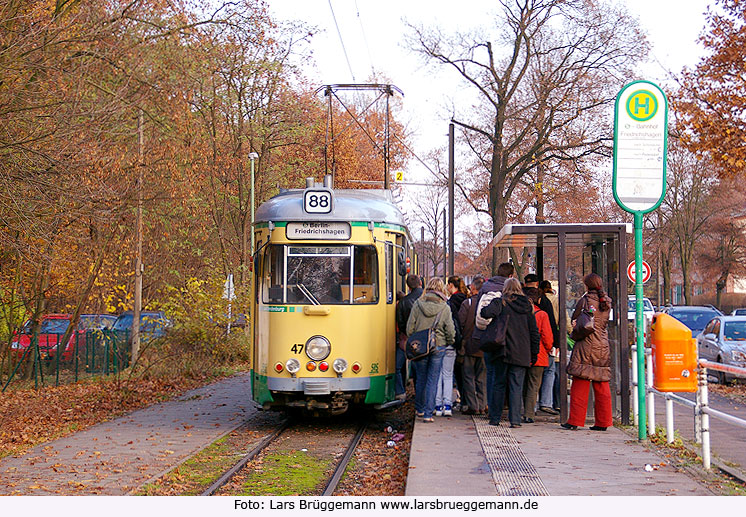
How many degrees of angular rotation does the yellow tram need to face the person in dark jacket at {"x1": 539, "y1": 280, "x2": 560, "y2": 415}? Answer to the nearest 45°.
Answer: approximately 90° to its left

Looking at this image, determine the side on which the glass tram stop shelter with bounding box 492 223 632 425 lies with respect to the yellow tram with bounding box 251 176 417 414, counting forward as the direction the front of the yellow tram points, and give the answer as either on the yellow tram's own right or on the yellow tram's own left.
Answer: on the yellow tram's own left

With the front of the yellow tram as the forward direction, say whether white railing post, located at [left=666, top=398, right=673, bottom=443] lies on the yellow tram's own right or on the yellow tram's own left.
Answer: on the yellow tram's own left

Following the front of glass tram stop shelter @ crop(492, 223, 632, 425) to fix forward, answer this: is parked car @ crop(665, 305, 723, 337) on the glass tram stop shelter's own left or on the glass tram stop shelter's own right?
on the glass tram stop shelter's own right

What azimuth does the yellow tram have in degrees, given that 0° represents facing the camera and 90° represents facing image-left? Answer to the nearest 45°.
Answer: approximately 0°

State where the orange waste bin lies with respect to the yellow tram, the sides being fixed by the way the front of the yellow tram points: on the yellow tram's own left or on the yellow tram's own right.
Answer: on the yellow tram's own left

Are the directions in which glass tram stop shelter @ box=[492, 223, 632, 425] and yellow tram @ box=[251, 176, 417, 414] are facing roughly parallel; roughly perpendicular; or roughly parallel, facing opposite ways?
roughly perpendicular

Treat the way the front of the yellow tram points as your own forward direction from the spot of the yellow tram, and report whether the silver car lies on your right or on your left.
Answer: on your left

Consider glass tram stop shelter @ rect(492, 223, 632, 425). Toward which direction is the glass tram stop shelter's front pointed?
to the viewer's left

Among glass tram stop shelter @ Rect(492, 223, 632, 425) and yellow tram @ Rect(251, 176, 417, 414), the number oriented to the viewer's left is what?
1

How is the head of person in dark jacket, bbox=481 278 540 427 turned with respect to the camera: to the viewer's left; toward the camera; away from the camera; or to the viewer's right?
away from the camera

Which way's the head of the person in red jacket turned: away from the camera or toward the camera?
away from the camera

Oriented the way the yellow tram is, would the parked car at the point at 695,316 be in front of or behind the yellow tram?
behind
